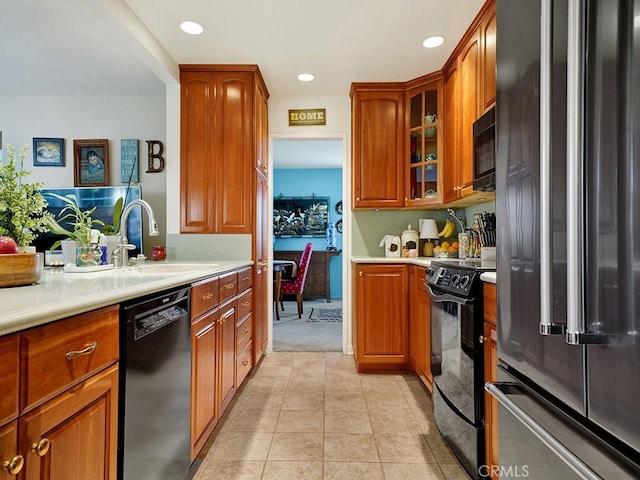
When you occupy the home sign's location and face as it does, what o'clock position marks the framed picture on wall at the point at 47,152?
The framed picture on wall is roughly at 3 o'clock from the home sign.

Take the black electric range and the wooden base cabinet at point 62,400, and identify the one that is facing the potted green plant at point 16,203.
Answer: the black electric range

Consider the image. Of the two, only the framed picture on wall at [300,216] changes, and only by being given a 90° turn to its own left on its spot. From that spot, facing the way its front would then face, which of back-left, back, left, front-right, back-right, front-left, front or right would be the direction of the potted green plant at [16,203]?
right

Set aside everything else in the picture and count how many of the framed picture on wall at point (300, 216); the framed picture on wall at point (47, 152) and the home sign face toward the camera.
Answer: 3

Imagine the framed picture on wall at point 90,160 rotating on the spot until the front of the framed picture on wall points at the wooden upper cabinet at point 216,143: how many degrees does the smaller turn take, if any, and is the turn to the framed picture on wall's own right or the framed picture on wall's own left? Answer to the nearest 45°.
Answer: approximately 45° to the framed picture on wall's own left

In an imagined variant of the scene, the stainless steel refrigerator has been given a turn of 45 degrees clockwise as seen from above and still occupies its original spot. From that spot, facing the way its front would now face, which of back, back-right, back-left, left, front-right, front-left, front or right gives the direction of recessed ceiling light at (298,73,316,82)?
front-right

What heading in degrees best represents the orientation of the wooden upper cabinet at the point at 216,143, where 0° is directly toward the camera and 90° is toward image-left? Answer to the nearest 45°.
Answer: approximately 0°

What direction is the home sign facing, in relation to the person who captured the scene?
facing the viewer

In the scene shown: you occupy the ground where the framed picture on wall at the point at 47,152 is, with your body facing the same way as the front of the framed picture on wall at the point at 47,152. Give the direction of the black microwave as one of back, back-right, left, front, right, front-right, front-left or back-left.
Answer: front-left

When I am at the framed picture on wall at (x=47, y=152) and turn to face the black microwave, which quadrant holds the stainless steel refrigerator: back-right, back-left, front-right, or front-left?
front-right

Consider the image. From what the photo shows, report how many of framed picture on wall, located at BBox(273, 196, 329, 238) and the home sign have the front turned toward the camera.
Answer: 2

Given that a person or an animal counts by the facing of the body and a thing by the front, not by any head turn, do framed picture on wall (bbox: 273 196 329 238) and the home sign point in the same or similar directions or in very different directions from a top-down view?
same or similar directions

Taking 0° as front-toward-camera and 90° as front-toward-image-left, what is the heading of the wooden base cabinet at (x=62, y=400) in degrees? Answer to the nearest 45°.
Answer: approximately 315°

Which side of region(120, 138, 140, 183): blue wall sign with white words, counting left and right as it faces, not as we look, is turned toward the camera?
front

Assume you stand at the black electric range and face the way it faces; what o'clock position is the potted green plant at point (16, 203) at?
The potted green plant is roughly at 12 o'clock from the black electric range.

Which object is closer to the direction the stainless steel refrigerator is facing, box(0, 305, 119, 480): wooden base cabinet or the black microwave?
the wooden base cabinet
